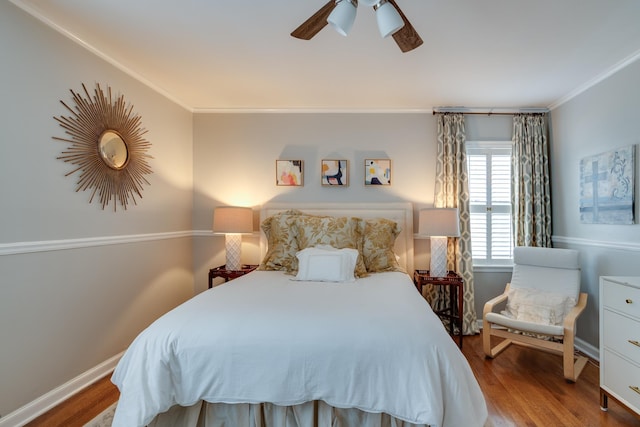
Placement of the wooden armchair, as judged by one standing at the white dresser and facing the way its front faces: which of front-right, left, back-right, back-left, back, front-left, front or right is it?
right

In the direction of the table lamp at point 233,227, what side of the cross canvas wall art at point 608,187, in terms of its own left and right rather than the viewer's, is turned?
front

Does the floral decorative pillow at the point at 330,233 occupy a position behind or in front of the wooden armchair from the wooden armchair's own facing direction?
in front

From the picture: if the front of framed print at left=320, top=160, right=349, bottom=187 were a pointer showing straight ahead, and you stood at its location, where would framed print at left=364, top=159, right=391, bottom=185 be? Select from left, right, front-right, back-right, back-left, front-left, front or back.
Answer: left

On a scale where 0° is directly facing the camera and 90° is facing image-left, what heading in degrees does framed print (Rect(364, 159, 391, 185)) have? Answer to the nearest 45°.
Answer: approximately 0°

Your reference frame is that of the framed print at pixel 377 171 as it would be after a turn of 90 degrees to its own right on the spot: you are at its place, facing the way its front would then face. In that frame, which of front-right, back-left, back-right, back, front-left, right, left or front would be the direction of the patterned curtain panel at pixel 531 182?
back

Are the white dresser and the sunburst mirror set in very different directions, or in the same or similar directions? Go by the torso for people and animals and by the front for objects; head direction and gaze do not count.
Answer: very different directions

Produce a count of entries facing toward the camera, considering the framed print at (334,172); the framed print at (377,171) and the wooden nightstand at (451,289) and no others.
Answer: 3

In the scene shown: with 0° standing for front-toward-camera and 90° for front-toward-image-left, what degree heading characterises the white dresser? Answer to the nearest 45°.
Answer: approximately 45°

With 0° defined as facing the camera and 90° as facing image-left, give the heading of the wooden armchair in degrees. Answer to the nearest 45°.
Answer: approximately 45°

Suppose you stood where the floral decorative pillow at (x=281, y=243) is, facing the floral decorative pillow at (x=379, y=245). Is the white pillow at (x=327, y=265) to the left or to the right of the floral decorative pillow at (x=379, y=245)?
right

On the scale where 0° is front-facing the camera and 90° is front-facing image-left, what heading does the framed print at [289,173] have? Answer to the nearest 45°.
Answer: approximately 0°

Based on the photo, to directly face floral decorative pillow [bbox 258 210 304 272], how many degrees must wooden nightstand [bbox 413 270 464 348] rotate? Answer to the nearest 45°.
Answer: approximately 45° to its right

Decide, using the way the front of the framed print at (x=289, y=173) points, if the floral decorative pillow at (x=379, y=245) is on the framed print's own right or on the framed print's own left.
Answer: on the framed print's own left
